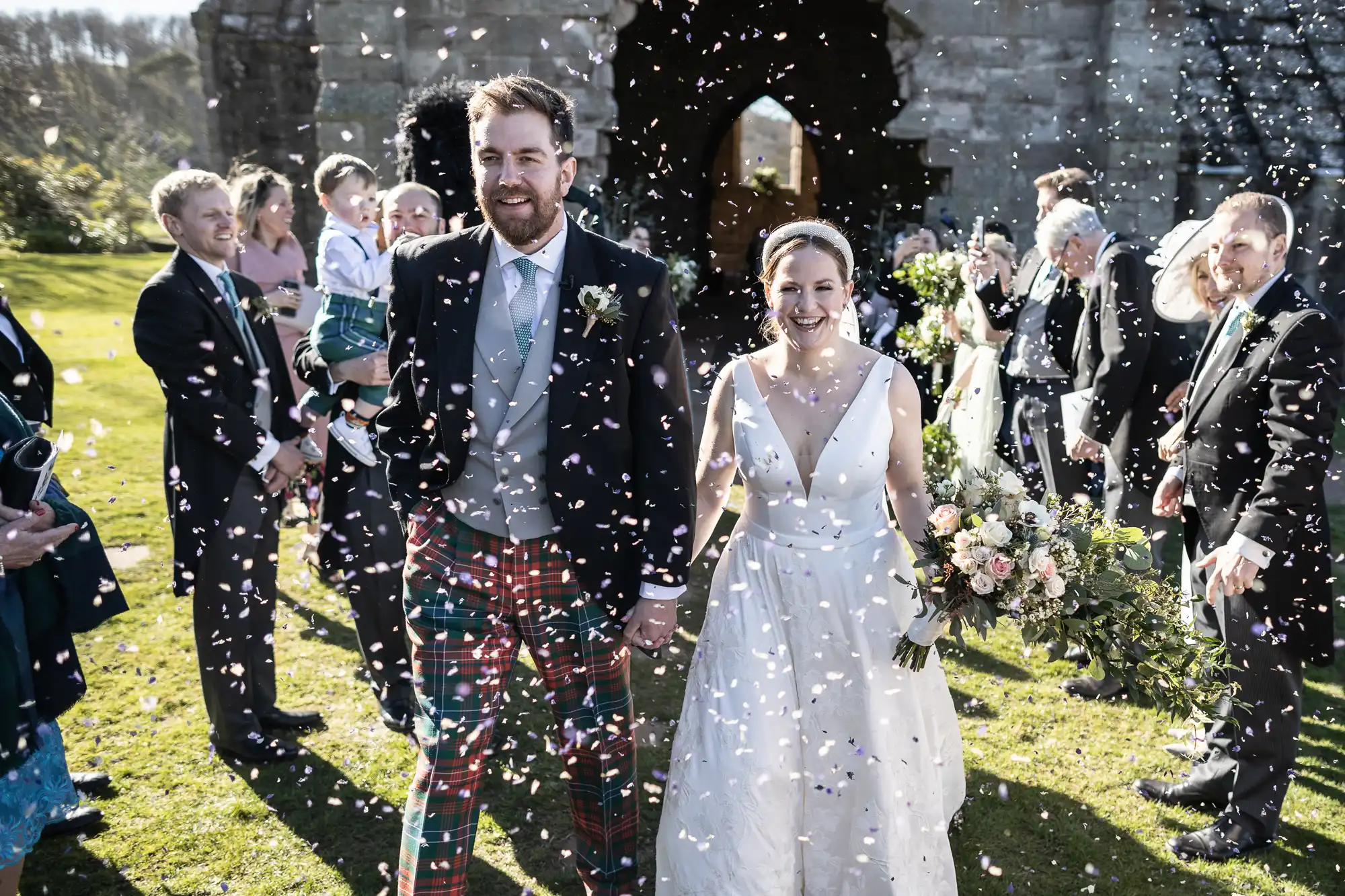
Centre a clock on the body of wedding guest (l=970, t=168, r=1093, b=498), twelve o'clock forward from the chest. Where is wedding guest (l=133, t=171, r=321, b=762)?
wedding guest (l=133, t=171, r=321, b=762) is roughly at 12 o'clock from wedding guest (l=970, t=168, r=1093, b=498).

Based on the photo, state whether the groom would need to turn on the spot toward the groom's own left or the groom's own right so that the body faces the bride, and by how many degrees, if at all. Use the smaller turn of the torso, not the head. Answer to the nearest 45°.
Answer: approximately 90° to the groom's own left

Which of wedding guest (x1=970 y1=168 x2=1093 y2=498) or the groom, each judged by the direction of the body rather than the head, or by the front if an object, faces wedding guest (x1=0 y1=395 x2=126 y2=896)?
wedding guest (x1=970 y1=168 x2=1093 y2=498)

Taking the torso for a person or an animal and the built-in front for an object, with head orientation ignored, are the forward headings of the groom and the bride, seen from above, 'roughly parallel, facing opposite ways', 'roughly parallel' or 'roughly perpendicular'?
roughly parallel

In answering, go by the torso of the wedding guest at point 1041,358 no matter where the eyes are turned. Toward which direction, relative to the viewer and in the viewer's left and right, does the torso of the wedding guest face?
facing the viewer and to the left of the viewer

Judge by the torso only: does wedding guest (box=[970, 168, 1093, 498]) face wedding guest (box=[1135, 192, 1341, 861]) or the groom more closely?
the groom

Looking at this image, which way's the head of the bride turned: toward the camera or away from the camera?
toward the camera

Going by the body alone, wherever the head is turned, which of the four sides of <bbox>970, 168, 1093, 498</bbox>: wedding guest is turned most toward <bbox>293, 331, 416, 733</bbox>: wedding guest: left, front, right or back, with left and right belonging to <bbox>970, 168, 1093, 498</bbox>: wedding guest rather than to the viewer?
front

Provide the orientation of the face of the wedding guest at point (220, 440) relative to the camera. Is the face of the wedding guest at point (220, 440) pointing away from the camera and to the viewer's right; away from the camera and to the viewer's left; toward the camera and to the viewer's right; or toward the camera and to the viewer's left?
toward the camera and to the viewer's right

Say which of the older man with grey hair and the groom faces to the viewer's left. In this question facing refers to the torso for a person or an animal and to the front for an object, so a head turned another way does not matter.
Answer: the older man with grey hair

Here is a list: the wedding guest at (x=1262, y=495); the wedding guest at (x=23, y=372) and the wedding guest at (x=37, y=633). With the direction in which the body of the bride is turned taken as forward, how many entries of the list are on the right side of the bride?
2

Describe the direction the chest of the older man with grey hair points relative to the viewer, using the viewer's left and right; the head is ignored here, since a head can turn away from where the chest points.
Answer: facing to the left of the viewer

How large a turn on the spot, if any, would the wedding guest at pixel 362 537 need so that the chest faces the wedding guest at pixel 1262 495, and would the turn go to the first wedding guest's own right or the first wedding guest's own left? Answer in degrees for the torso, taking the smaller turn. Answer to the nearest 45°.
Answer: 0° — they already face them

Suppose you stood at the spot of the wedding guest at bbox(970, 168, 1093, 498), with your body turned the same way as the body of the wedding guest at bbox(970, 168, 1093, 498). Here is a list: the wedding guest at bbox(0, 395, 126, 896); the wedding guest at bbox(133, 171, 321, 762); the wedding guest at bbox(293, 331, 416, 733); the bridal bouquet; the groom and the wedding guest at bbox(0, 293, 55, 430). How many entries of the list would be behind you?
0

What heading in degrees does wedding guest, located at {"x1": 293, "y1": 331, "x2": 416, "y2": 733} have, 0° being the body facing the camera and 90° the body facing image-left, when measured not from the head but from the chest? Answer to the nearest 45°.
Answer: approximately 315°

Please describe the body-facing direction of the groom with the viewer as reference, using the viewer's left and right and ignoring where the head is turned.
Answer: facing the viewer

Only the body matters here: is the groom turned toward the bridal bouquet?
no
